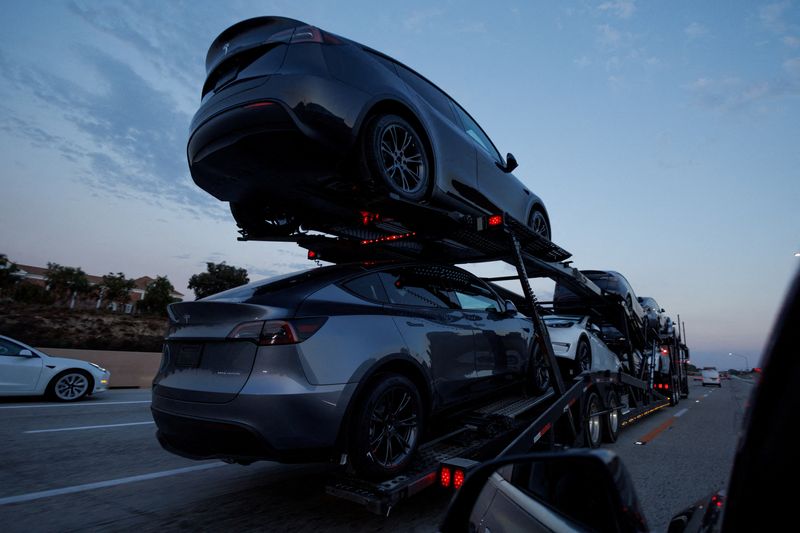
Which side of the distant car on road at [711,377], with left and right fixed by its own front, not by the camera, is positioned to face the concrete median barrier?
back

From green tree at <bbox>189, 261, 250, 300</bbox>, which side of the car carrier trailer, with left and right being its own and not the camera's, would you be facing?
left

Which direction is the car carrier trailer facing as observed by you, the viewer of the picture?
facing away from the viewer and to the right of the viewer

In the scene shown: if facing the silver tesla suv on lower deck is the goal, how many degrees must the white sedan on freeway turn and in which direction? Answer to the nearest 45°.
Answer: approximately 90° to its right

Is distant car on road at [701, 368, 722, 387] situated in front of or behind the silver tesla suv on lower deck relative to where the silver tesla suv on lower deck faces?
in front

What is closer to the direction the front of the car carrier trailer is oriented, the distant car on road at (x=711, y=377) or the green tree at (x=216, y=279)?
the distant car on road

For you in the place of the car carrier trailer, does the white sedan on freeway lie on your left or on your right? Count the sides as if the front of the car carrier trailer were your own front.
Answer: on your left

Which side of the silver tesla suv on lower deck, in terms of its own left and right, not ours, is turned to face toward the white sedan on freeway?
left

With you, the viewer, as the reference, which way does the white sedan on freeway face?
facing to the right of the viewer

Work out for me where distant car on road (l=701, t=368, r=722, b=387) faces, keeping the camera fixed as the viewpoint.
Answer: facing away from the viewer

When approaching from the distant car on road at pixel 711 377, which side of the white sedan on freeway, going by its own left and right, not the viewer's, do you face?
front

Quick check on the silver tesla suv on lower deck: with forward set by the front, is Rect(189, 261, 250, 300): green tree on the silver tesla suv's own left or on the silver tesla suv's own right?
on the silver tesla suv's own left
